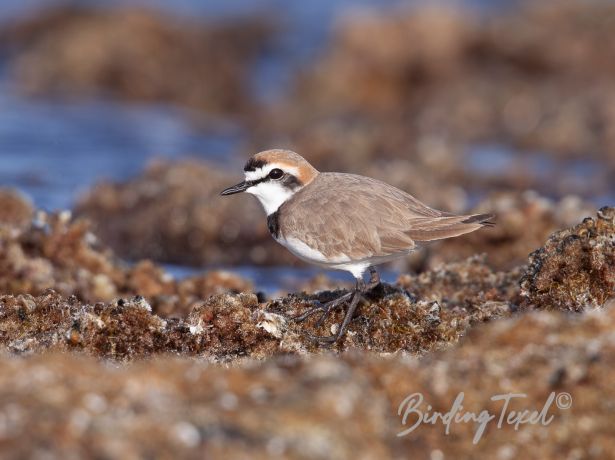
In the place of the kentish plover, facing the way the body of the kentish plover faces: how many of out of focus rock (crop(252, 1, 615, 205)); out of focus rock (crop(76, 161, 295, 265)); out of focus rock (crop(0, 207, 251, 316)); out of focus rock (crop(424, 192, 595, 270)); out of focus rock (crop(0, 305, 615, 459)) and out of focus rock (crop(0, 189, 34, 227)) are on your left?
1

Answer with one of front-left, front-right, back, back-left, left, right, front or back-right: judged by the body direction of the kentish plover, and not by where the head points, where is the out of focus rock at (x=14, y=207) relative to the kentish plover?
front-right

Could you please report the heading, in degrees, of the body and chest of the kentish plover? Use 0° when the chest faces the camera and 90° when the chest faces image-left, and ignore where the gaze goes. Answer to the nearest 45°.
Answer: approximately 90°

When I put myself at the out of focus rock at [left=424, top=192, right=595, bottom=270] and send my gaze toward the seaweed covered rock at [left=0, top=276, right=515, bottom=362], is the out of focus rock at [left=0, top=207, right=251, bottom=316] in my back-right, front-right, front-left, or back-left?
front-right

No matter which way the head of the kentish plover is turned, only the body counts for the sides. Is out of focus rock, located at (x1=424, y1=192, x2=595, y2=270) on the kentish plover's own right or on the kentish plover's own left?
on the kentish plover's own right

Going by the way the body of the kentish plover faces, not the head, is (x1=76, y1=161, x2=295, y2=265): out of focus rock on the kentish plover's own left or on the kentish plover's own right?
on the kentish plover's own right

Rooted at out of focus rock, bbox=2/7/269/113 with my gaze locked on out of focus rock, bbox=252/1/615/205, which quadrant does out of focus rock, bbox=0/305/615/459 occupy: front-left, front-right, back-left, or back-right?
front-right

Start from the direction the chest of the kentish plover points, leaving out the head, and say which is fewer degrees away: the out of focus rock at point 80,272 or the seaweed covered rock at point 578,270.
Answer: the out of focus rock

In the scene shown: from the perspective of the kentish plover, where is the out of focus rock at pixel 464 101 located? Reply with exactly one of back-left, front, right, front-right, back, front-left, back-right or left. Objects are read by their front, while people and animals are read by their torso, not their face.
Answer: right

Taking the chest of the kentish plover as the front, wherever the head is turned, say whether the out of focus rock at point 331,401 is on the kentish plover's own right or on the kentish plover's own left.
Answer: on the kentish plover's own left
